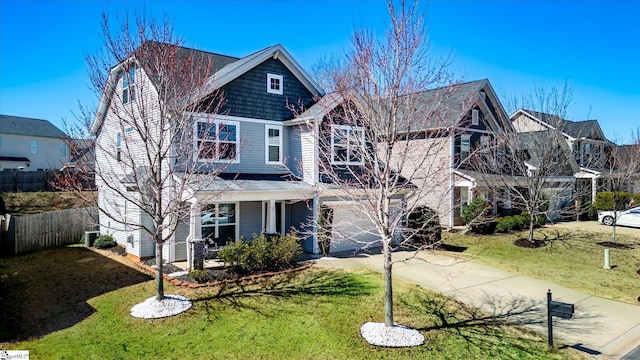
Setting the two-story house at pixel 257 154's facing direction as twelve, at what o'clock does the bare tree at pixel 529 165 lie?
The bare tree is roughly at 10 o'clock from the two-story house.

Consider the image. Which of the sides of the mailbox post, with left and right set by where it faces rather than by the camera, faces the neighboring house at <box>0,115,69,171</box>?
back

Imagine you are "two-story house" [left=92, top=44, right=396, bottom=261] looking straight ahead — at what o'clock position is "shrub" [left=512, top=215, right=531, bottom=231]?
The shrub is roughly at 10 o'clock from the two-story house.

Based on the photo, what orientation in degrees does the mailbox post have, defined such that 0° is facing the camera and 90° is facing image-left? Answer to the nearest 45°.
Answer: approximately 270°

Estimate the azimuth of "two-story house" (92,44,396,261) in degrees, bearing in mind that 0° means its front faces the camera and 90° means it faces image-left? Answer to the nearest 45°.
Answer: approximately 315°

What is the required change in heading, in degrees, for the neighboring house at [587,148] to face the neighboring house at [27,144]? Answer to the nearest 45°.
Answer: approximately 90° to its right

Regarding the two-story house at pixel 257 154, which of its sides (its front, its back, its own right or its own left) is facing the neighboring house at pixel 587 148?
left

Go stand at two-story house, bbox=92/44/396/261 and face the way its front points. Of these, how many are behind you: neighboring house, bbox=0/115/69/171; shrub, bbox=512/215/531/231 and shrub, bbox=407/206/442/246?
1

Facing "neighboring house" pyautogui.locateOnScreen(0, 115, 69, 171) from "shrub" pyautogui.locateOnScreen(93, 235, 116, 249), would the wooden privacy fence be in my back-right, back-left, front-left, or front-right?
front-left

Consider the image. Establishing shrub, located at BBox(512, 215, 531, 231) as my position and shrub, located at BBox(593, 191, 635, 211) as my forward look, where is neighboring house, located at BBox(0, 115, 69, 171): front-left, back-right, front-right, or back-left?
back-left

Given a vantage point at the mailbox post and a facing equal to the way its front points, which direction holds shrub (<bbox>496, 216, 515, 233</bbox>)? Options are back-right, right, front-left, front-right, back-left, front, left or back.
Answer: left

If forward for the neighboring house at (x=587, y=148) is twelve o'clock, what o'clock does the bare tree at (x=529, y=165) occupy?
The bare tree is roughly at 2 o'clock from the neighboring house.

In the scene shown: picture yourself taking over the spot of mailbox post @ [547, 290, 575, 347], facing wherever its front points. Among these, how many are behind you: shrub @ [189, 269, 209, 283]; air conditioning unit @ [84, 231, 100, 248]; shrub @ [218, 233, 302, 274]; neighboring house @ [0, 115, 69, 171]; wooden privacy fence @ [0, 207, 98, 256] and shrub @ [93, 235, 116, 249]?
6

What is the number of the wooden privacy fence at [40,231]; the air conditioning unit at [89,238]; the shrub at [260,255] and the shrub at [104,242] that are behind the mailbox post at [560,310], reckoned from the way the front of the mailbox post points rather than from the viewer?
4

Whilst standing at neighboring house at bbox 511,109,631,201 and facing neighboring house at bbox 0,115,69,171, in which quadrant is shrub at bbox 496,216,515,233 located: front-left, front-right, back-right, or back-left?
front-left

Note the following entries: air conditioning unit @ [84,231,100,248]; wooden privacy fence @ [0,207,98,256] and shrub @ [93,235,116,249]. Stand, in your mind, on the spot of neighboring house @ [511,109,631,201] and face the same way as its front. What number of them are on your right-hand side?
3
